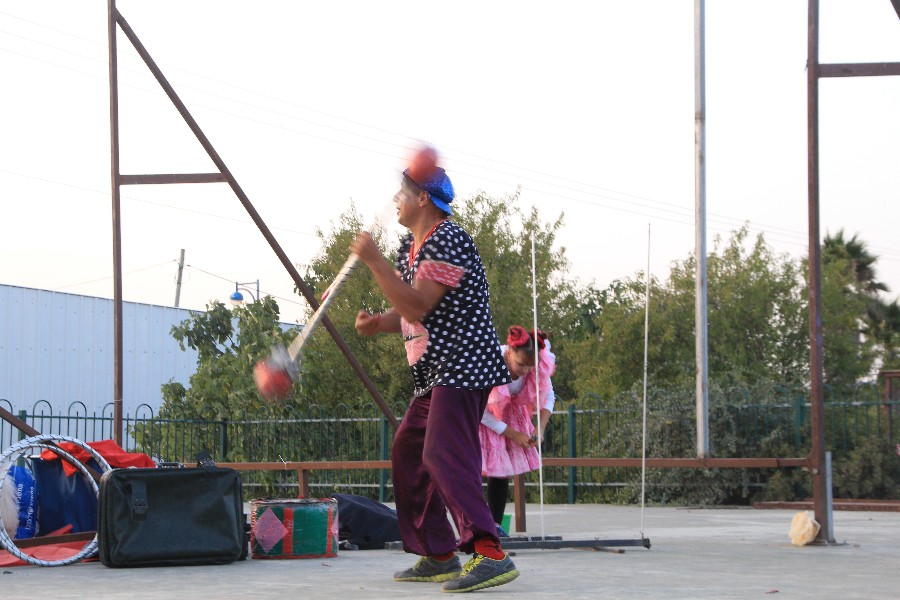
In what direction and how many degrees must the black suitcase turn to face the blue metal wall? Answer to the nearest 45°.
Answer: approximately 180°

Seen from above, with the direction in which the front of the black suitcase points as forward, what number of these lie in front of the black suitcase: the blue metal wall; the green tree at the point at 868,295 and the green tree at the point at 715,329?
0

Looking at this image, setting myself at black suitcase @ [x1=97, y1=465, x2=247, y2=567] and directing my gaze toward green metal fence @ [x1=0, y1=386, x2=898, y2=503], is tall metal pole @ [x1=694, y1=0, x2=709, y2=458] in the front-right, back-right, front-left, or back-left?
front-right

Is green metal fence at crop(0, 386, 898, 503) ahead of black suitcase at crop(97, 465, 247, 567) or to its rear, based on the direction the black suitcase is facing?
to the rear

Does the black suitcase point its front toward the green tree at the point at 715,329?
no

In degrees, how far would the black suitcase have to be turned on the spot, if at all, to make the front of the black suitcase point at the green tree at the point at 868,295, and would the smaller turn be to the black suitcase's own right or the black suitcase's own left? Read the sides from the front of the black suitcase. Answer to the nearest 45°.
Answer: approximately 135° to the black suitcase's own left

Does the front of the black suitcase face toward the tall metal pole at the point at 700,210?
no

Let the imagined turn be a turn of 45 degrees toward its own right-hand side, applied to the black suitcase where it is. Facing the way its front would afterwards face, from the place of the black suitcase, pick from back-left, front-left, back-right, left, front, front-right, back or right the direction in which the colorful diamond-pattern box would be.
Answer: back

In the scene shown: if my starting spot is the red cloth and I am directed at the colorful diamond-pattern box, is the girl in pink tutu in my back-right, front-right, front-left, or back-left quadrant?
front-left

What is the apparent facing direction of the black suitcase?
toward the camera

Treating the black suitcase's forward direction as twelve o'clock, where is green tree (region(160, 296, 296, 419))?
The green tree is roughly at 6 o'clock from the black suitcase.

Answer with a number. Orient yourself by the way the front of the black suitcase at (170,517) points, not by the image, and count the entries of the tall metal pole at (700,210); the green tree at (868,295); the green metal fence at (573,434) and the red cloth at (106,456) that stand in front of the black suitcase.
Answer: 0
